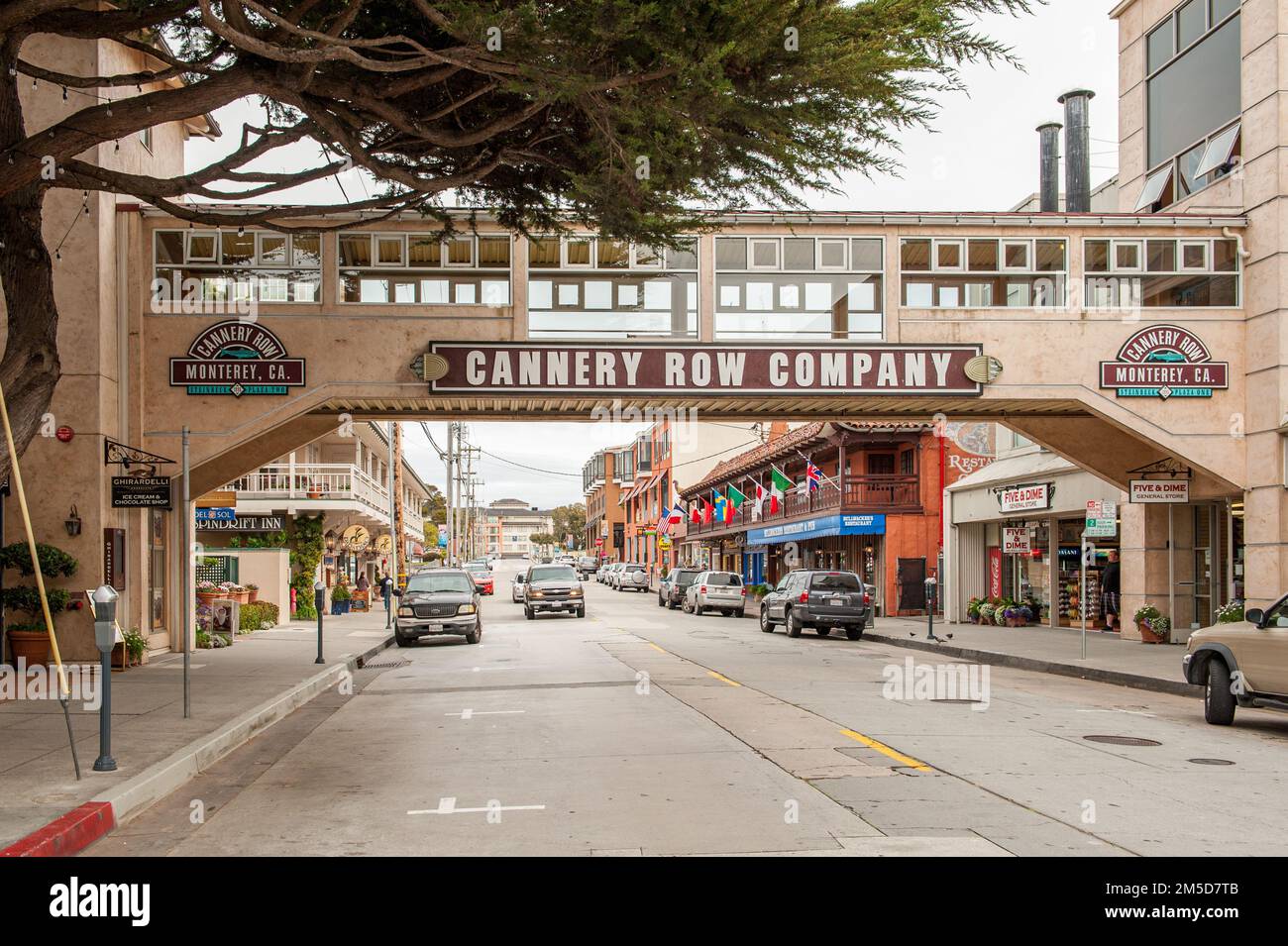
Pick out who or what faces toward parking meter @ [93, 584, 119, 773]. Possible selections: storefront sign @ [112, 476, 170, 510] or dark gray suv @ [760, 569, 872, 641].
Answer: the storefront sign

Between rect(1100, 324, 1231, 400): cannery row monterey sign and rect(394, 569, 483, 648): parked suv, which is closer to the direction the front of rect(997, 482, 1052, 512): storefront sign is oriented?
the parked suv

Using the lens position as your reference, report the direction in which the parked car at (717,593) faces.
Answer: facing away from the viewer and to the left of the viewer

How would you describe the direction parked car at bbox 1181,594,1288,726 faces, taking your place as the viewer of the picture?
facing away from the viewer and to the left of the viewer

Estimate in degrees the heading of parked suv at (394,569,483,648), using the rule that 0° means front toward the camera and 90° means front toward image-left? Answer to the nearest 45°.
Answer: approximately 0°

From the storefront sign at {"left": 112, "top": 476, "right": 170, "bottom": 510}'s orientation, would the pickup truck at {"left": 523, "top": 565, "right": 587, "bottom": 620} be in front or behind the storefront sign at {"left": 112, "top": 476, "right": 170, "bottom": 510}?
behind

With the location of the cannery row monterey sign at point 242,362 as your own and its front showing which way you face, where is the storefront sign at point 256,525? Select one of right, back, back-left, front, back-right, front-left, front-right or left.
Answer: back

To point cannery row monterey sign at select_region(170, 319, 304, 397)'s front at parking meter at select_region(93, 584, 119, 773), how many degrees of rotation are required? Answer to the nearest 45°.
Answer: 0° — it already faces it

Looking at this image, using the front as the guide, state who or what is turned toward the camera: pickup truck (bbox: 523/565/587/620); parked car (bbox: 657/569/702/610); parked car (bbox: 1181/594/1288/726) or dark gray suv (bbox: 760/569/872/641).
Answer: pickup truck (bbox: 523/565/587/620)

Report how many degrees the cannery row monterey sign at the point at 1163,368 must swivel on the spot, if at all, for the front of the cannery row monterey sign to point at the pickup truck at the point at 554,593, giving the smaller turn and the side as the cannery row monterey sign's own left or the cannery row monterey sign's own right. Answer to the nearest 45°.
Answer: approximately 135° to the cannery row monterey sign's own right

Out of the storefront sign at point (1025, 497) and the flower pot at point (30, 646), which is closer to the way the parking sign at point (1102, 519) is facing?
the flower pot

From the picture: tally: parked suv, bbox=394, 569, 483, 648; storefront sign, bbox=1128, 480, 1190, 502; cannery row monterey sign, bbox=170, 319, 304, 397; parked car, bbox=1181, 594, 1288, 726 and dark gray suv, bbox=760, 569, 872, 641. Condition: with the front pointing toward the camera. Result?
3

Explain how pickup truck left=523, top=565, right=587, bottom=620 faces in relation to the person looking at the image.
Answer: facing the viewer

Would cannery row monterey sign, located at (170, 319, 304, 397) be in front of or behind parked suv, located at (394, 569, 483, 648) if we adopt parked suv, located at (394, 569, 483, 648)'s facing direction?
in front

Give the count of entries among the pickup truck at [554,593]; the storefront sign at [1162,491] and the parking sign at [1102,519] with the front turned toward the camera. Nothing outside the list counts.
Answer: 3

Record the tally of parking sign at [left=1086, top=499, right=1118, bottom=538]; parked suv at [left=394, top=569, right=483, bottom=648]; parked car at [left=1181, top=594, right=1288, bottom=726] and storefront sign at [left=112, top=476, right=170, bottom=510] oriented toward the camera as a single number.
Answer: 3

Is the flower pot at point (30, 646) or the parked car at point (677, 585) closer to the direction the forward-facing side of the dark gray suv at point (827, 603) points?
the parked car
